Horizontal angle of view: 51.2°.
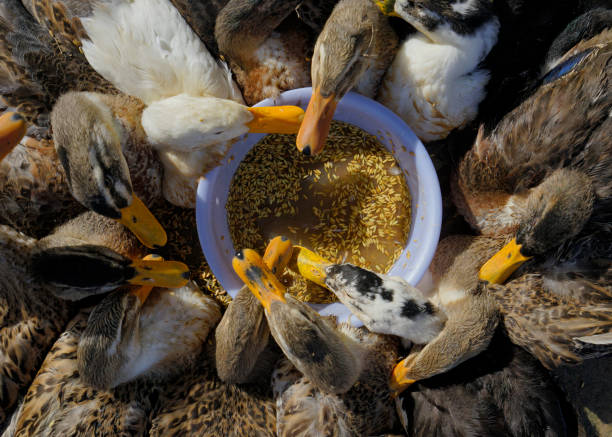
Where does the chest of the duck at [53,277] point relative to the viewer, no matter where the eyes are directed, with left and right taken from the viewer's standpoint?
facing to the right of the viewer

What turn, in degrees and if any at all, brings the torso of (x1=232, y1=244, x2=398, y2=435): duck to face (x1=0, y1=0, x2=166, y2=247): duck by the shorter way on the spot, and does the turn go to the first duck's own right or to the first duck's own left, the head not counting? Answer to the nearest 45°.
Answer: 0° — it already faces it

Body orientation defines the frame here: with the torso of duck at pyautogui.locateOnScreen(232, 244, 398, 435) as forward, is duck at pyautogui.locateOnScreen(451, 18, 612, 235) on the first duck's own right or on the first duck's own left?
on the first duck's own right

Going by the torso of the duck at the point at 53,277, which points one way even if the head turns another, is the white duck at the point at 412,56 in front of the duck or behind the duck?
in front

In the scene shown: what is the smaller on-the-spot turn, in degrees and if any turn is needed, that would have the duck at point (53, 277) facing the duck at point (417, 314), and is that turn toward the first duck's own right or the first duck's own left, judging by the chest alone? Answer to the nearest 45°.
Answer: approximately 45° to the first duck's own right

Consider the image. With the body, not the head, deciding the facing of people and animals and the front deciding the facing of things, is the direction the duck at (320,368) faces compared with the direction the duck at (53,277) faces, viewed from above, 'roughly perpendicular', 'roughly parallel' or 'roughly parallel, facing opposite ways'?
roughly perpendicular

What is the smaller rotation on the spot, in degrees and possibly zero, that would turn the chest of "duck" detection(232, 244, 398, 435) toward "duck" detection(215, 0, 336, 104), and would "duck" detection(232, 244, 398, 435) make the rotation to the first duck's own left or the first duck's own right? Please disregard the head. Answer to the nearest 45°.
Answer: approximately 45° to the first duck's own right

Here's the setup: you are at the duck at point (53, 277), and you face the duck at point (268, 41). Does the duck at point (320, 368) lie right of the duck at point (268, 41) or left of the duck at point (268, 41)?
right

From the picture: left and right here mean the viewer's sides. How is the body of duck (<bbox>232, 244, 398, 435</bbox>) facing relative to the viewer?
facing away from the viewer and to the left of the viewer

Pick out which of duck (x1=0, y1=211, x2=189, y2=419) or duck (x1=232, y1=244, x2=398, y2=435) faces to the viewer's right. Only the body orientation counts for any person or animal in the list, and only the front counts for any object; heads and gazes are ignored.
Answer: duck (x1=0, y1=211, x2=189, y2=419)

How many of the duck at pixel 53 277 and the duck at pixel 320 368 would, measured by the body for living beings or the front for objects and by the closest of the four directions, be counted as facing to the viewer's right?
1
